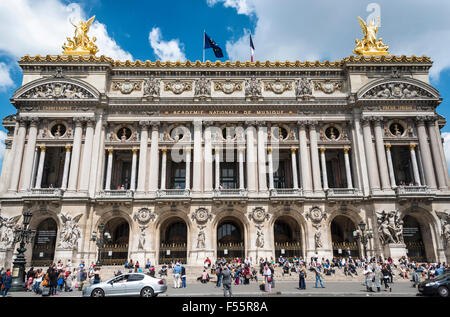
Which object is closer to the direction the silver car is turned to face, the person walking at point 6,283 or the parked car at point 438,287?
the person walking

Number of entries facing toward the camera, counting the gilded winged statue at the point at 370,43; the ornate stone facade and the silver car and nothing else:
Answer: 2

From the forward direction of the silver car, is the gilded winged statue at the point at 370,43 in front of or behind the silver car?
behind

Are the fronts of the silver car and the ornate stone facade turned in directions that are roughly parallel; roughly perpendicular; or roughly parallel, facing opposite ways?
roughly perpendicular

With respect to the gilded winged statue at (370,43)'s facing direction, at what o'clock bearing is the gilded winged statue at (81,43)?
the gilded winged statue at (81,43) is roughly at 2 o'clock from the gilded winged statue at (370,43).

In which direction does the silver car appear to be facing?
to the viewer's left

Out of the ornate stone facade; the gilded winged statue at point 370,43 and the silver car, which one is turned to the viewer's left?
the silver car

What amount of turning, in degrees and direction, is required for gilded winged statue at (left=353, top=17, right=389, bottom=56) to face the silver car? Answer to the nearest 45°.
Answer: approximately 45° to its right

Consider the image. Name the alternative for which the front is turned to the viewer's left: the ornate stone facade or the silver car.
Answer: the silver car

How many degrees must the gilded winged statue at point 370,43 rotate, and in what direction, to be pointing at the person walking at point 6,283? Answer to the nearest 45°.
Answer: approximately 45° to its right
